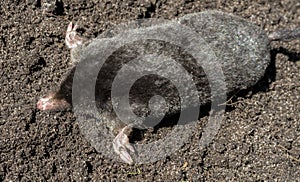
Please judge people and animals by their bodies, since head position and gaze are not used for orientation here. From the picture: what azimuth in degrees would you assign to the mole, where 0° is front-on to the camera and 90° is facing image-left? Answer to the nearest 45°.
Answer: approximately 90°
